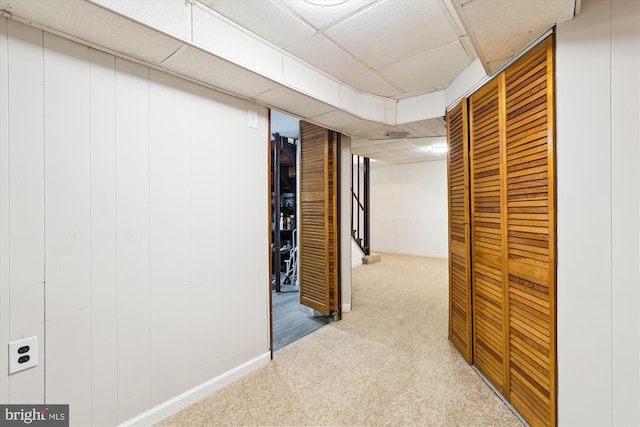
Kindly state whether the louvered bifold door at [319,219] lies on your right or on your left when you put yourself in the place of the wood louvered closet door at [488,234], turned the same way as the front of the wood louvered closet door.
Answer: on your right

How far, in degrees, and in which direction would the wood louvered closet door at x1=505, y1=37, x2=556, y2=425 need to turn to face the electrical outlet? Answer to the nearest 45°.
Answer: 0° — it already faces it

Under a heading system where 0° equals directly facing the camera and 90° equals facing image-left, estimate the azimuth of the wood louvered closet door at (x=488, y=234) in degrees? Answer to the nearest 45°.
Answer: approximately 45°

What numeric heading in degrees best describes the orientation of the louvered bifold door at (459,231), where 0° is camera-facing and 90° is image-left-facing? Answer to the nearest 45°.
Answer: approximately 45°

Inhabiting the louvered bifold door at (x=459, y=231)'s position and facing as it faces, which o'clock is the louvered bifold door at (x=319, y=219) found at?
the louvered bifold door at (x=319, y=219) is roughly at 2 o'clock from the louvered bifold door at (x=459, y=231).

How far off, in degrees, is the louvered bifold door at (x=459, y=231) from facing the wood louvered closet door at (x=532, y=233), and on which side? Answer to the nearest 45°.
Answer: approximately 90° to its left

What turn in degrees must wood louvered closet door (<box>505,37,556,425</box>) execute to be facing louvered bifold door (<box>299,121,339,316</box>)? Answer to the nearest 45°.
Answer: approximately 45° to its right

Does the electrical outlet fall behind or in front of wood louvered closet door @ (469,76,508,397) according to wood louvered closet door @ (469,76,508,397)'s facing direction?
in front

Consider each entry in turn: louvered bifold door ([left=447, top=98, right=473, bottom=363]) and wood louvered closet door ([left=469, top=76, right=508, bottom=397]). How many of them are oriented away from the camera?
0

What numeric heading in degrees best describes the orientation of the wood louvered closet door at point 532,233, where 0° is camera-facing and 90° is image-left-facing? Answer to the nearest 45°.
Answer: approximately 45°
